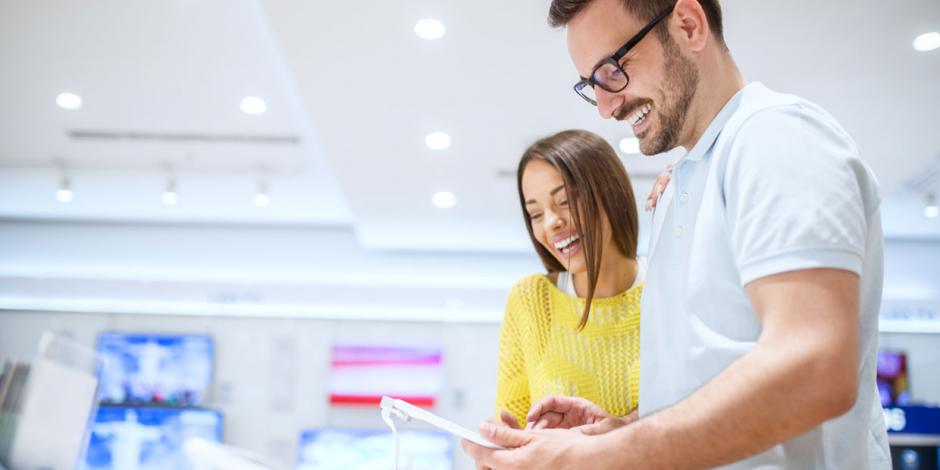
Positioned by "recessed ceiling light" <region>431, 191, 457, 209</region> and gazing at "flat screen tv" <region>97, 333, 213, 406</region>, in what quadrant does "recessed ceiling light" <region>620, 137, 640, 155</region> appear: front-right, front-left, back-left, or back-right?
back-left

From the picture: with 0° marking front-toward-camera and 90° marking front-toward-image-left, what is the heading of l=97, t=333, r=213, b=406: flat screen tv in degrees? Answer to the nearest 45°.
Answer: approximately 0°

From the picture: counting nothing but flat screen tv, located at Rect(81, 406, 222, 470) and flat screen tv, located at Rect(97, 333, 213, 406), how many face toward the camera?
2

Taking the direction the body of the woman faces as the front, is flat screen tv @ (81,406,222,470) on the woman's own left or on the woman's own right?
on the woman's own right

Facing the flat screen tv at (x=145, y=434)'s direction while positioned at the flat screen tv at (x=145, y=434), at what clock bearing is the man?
The man is roughly at 12 o'clock from the flat screen tv.

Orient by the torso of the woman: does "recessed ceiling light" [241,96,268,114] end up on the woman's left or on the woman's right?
on the woman's right
